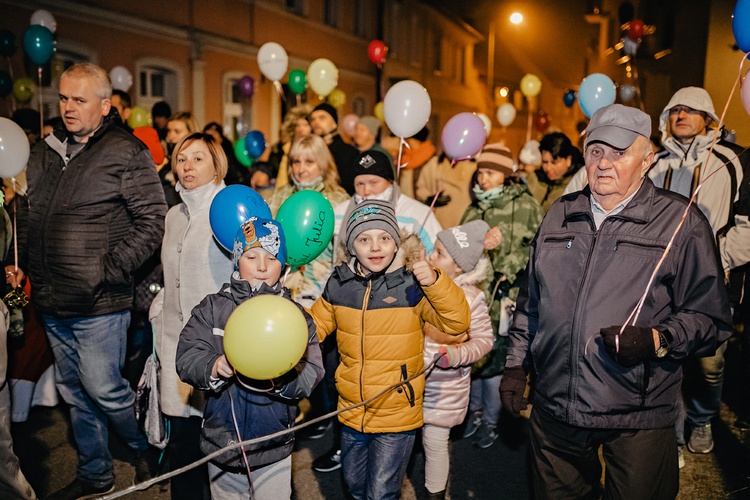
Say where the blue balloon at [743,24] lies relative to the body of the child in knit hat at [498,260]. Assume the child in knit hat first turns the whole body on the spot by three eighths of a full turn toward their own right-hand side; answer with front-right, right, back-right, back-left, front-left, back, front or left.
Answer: back-right

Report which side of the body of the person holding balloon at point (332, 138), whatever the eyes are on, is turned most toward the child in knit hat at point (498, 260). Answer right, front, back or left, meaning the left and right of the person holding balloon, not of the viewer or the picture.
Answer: left

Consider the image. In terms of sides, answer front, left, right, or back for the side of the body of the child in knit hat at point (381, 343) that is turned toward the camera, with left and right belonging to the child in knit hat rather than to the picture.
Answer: front

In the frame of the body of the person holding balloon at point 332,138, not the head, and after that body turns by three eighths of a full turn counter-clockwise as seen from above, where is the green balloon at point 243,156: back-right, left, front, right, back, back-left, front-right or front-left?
back-left

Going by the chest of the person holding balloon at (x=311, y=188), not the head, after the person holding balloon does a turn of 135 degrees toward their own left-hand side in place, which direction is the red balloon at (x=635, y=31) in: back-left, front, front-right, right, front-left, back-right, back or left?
front

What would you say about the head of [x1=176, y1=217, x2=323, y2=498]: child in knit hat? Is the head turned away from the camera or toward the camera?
toward the camera

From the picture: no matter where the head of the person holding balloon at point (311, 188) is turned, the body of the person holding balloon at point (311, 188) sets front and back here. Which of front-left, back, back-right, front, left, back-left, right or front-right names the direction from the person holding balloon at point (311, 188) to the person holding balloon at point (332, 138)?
back

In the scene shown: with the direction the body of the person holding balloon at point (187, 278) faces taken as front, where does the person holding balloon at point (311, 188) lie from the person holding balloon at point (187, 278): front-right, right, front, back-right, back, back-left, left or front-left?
back

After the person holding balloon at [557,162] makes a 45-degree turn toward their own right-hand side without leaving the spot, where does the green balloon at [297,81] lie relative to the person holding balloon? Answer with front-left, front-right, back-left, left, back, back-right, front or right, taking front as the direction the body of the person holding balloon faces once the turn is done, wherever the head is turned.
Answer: front-right

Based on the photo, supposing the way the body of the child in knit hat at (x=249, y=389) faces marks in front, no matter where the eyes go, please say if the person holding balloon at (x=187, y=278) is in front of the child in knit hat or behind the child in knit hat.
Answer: behind

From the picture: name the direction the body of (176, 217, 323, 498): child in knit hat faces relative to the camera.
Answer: toward the camera

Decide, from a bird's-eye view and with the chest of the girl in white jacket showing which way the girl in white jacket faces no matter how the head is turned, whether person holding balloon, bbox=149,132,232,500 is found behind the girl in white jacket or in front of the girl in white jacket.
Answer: in front

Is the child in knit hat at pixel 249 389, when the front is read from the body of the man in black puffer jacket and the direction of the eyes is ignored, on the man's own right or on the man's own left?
on the man's own left

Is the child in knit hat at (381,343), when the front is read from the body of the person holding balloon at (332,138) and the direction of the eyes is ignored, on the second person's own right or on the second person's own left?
on the second person's own left

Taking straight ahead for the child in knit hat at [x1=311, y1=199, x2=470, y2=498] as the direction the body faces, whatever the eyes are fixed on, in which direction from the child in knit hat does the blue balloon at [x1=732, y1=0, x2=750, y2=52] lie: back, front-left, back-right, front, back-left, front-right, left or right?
left

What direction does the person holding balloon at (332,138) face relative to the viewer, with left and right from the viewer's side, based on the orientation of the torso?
facing the viewer and to the left of the viewer

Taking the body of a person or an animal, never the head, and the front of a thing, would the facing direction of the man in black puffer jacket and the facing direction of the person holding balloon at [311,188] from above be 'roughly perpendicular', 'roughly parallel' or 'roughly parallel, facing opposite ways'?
roughly parallel

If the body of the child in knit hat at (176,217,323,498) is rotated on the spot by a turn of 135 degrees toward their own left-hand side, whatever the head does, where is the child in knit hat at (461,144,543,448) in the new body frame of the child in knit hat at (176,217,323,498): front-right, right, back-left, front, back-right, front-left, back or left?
front
